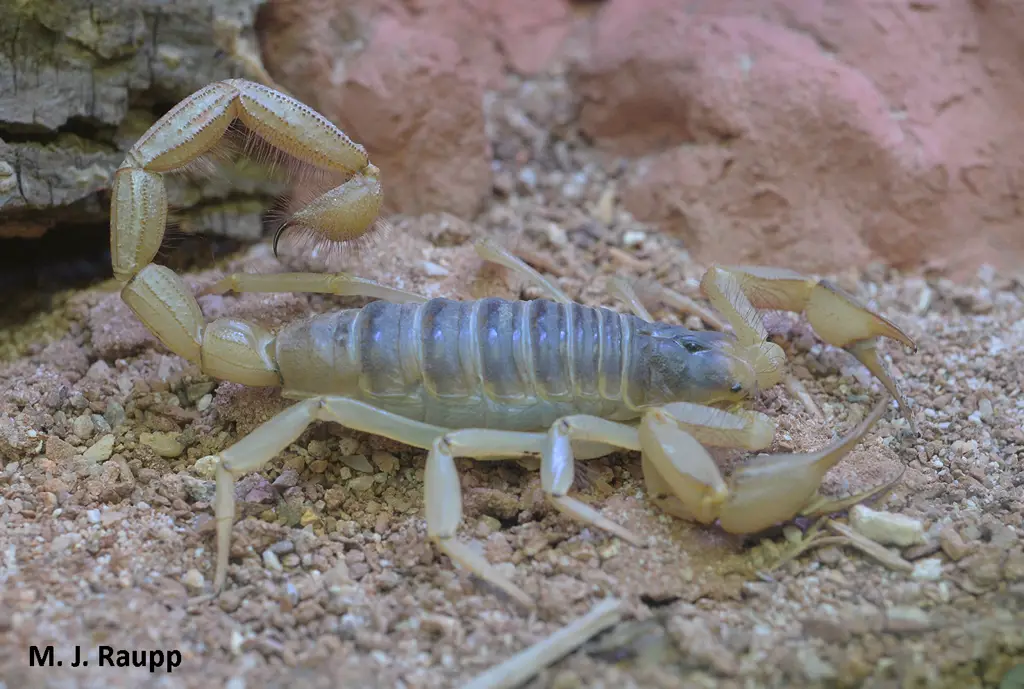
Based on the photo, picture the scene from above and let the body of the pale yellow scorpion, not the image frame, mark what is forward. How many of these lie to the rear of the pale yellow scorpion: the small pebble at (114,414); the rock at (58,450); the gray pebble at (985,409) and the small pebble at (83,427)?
3

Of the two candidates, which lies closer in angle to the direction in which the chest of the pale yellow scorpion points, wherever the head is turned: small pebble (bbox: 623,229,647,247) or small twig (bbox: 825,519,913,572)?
the small twig

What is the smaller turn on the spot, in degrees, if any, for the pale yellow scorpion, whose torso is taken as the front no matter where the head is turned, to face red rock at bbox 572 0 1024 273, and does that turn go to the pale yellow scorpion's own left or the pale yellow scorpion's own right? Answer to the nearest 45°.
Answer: approximately 45° to the pale yellow scorpion's own left

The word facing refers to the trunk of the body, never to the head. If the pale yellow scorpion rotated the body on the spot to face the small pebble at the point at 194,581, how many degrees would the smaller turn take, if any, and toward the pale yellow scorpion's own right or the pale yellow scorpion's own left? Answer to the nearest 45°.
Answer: approximately 135° to the pale yellow scorpion's own right

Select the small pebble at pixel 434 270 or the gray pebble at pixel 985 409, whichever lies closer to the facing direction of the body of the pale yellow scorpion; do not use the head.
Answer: the gray pebble

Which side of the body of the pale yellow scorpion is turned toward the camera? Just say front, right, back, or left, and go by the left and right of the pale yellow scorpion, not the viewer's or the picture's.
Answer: right

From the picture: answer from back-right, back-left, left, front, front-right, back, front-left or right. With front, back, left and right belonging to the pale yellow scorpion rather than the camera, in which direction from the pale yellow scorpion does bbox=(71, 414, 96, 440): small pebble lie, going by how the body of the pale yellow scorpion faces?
back

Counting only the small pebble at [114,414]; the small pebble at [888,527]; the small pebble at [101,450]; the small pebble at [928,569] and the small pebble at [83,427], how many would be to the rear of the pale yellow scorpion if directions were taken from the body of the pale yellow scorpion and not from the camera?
3
